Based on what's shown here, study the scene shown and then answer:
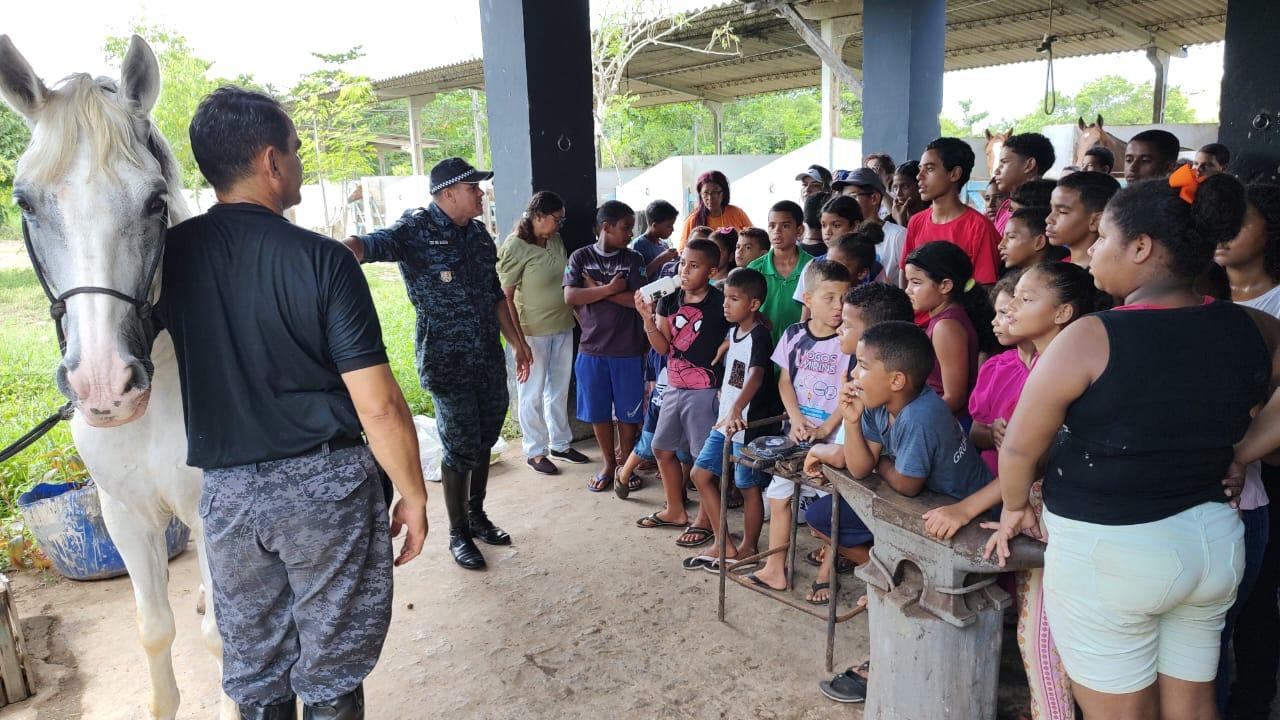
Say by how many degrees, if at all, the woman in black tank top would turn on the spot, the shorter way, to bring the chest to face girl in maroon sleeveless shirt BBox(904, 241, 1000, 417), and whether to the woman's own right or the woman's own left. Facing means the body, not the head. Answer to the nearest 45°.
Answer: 0° — they already face them

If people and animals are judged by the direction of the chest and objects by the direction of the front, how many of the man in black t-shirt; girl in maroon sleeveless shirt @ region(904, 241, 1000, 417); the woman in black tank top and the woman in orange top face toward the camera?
1

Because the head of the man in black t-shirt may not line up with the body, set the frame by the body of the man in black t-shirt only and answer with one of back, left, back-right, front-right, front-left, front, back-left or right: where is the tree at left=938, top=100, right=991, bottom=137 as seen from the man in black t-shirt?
front

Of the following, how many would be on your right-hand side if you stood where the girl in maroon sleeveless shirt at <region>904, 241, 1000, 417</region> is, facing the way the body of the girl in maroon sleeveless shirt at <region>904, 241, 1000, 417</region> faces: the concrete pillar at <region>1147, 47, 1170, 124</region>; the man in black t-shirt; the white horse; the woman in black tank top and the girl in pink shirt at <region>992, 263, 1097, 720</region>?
1

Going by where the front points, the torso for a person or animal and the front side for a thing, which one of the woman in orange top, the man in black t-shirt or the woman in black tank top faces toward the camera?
the woman in orange top

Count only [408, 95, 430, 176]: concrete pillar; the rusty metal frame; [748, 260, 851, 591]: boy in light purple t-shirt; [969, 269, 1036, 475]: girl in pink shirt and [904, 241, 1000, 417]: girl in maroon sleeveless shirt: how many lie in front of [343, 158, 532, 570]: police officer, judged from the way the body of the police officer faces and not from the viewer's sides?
4

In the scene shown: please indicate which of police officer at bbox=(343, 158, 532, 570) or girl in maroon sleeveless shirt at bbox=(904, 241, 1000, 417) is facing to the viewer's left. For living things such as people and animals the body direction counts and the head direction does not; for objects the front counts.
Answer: the girl in maroon sleeveless shirt

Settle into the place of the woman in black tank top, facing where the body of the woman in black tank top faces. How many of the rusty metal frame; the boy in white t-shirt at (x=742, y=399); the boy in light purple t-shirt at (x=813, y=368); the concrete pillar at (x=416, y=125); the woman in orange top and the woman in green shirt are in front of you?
6

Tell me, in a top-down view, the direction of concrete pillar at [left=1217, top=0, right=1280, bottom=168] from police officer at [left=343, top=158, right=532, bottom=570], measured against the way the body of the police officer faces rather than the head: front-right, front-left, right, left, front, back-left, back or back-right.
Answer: front-left

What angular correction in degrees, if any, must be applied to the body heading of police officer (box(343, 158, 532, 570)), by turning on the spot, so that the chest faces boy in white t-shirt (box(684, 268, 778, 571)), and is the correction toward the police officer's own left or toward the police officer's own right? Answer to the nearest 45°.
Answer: approximately 45° to the police officer's own left

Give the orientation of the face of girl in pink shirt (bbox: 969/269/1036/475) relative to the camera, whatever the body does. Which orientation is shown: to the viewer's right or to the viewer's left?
to the viewer's left

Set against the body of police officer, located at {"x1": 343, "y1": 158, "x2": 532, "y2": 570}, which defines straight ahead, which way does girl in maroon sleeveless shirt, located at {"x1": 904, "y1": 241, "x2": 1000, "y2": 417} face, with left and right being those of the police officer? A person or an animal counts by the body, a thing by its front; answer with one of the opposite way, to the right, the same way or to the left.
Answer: the opposite way

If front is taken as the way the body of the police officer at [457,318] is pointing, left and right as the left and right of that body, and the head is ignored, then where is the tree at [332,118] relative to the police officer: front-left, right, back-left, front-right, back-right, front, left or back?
back-left

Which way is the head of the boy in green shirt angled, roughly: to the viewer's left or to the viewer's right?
to the viewer's left

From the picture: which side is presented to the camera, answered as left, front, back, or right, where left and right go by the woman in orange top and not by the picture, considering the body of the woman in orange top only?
front

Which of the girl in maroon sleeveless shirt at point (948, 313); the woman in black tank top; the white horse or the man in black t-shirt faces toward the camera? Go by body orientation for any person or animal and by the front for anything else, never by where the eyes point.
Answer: the white horse

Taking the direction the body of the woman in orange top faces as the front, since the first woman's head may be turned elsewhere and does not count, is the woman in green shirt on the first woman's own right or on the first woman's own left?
on the first woman's own right

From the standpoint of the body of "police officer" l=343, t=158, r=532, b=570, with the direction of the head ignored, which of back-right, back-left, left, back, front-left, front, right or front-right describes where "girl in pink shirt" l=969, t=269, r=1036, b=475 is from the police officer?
front

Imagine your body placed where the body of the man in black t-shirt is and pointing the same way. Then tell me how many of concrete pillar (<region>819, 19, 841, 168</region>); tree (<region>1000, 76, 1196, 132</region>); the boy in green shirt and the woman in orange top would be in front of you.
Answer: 4

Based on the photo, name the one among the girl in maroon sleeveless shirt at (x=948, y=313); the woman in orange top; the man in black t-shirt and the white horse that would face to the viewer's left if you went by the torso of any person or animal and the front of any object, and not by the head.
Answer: the girl in maroon sleeveless shirt
